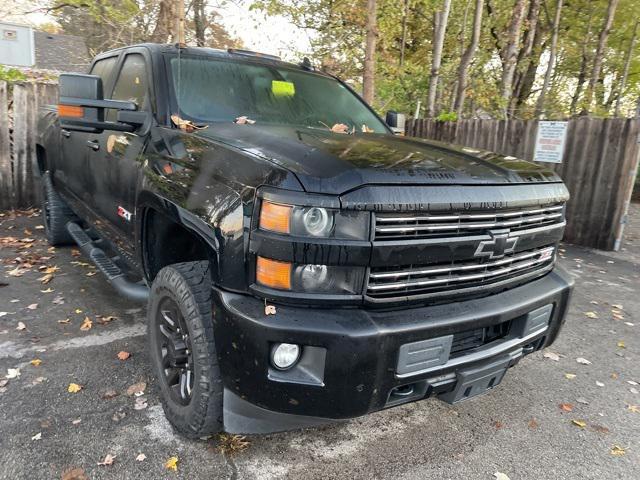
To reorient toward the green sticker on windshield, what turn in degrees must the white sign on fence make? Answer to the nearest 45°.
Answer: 0° — it already faces it

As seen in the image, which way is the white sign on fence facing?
toward the camera

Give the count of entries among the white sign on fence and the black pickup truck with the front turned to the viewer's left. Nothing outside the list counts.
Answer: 0

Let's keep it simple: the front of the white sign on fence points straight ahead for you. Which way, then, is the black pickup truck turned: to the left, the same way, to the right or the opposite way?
to the left

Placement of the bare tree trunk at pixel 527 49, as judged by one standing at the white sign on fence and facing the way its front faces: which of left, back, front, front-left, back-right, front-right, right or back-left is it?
back

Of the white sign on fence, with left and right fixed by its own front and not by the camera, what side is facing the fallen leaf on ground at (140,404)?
front

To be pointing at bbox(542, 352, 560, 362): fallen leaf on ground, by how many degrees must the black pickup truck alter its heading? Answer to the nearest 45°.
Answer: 0° — it already faces it

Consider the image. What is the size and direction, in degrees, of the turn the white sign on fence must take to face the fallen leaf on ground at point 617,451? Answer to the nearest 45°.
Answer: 0° — it already faces it

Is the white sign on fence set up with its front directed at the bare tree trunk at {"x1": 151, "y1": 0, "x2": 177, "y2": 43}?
no

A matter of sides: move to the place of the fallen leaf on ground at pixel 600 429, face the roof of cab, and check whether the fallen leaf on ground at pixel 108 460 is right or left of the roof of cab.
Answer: left

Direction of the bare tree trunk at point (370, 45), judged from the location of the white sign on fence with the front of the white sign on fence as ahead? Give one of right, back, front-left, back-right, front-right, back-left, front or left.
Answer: right

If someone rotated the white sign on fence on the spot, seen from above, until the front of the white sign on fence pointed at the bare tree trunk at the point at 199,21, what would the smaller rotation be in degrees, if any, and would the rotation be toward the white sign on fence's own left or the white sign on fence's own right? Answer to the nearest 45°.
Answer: approximately 90° to the white sign on fence's own right

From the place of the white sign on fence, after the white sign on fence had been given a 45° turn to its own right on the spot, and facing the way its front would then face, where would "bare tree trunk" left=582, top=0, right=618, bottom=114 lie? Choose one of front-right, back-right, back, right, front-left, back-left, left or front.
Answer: back-right

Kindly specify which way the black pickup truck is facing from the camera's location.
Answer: facing the viewer and to the right of the viewer

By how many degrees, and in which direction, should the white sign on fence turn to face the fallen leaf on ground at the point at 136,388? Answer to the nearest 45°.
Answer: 0° — it already faces it

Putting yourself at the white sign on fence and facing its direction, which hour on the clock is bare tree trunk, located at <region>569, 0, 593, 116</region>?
The bare tree trunk is roughly at 6 o'clock from the white sign on fence.
